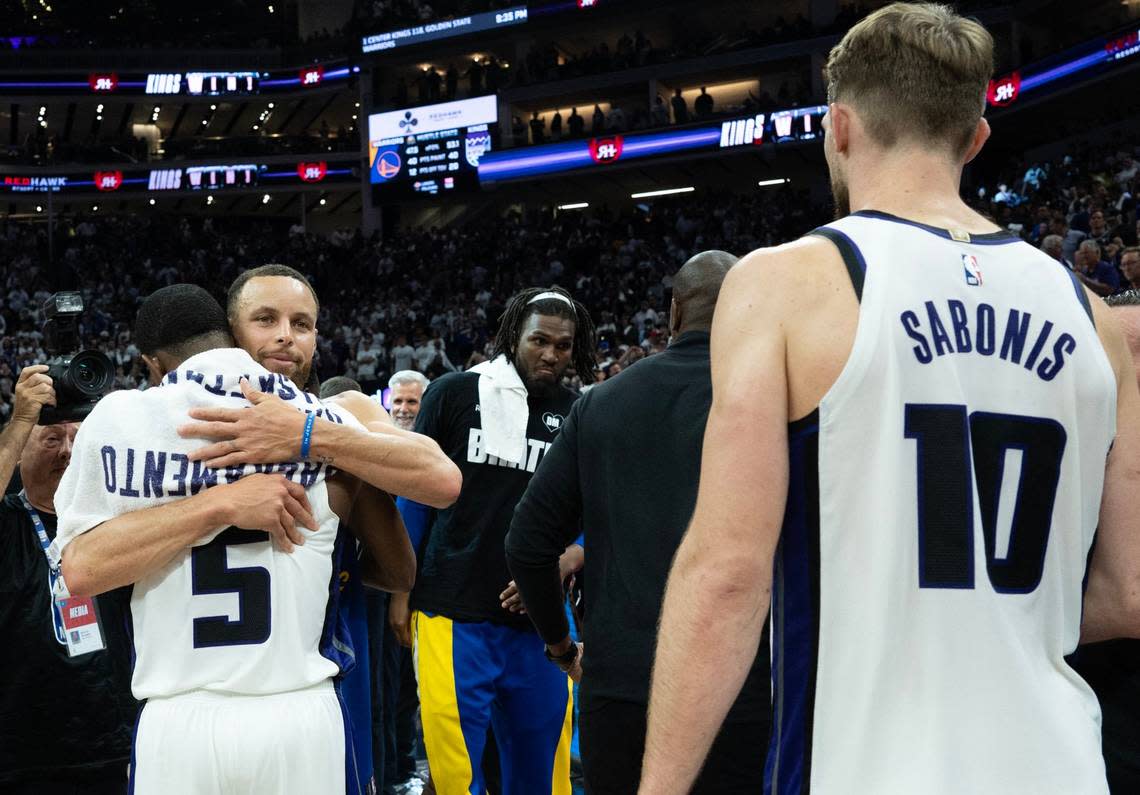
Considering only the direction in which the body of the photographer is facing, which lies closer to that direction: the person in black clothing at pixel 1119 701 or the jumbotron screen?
the person in black clothing

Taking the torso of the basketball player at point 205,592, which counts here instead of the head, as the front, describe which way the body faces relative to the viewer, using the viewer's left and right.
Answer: facing away from the viewer

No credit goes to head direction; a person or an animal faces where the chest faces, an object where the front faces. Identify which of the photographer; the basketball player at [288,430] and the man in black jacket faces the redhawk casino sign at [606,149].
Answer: the man in black jacket

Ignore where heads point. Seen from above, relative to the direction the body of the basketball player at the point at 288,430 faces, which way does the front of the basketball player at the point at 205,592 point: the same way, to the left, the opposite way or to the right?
the opposite way

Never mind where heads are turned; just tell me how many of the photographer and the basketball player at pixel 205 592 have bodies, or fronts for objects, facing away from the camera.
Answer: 1

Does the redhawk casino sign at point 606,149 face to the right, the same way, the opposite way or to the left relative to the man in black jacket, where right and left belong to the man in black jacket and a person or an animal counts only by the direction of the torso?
the opposite way

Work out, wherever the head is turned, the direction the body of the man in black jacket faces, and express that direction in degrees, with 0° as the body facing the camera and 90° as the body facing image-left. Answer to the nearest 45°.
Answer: approximately 180°

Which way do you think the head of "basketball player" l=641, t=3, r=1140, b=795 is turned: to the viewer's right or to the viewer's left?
to the viewer's left

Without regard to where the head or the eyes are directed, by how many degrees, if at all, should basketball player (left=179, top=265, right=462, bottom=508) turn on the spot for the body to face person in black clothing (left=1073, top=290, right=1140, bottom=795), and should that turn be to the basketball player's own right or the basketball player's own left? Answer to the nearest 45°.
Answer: approximately 90° to the basketball player's own left
